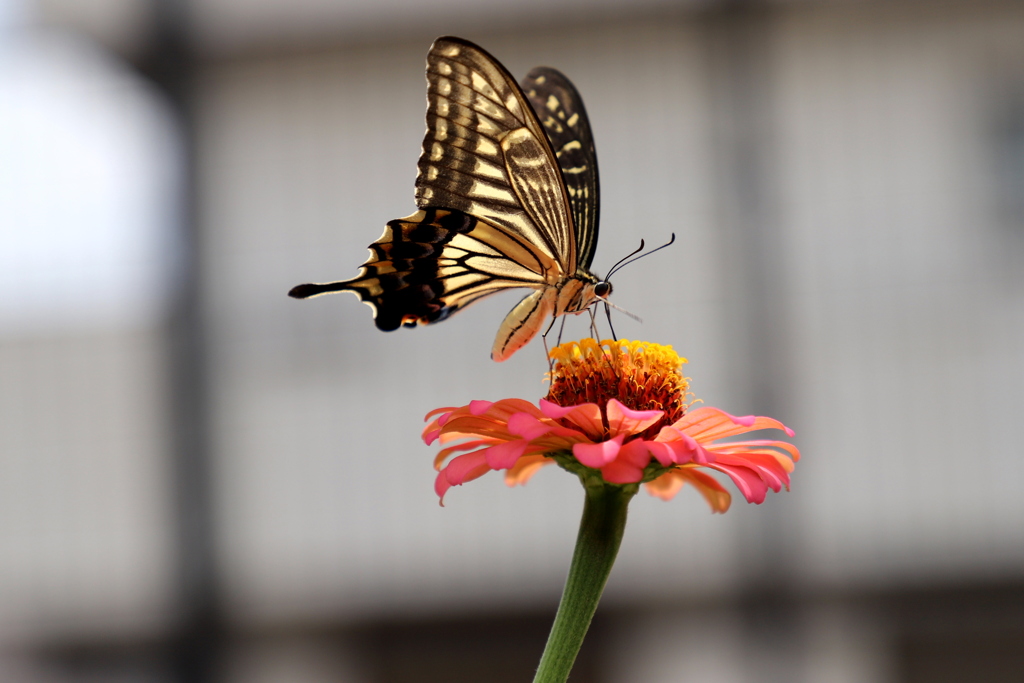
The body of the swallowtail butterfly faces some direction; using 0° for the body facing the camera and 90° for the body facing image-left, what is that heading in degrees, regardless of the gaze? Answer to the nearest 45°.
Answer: approximately 270°

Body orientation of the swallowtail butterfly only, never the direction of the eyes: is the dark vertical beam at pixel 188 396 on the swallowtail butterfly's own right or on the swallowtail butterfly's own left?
on the swallowtail butterfly's own left
